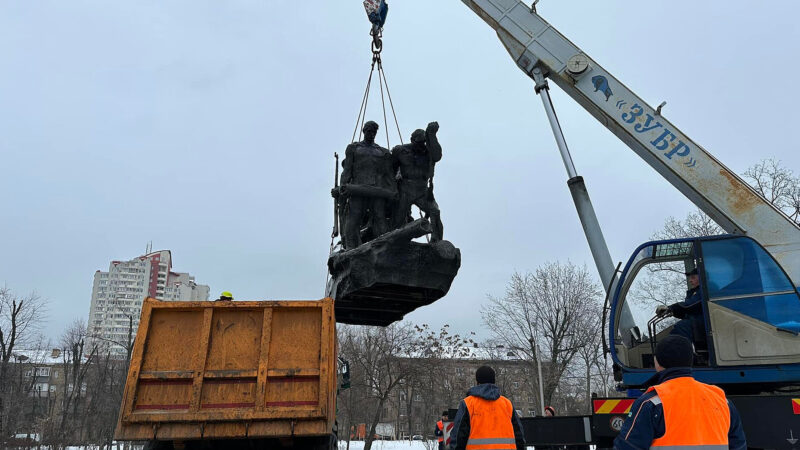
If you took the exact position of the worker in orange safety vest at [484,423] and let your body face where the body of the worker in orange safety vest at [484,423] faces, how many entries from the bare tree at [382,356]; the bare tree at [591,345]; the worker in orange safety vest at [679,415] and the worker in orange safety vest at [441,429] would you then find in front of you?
3

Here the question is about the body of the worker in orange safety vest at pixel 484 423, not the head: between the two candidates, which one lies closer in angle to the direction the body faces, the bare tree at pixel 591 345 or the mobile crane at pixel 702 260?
the bare tree

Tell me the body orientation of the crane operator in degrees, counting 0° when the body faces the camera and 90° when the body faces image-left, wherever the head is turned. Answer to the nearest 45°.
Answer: approximately 90°

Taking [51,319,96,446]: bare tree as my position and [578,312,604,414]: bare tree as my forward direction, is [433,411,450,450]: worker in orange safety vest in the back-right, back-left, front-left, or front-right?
front-right

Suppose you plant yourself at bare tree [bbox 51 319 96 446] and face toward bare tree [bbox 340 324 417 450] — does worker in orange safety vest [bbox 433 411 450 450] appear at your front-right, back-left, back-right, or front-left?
front-right

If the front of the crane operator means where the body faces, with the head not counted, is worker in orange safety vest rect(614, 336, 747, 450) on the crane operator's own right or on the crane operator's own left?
on the crane operator's own left

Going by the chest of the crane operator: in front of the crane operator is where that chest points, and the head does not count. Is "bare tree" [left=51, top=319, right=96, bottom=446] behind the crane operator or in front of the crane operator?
in front

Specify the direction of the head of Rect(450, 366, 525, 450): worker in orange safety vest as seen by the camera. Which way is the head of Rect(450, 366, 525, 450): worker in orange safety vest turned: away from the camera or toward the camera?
away from the camera

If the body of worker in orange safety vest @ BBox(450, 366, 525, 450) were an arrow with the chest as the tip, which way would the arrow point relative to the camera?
away from the camera

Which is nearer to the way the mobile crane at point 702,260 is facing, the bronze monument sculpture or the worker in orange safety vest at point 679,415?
the bronze monument sculpture

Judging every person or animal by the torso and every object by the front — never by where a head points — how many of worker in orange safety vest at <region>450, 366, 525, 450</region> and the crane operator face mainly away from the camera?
1

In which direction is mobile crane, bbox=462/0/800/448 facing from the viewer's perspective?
to the viewer's left

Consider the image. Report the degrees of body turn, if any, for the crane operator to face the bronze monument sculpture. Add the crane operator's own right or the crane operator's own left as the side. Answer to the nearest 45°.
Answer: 0° — they already face it

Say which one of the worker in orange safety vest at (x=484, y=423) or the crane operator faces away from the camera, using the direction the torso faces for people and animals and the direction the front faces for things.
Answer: the worker in orange safety vest

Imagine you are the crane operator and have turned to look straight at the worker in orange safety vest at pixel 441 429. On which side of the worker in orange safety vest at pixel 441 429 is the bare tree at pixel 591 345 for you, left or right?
right
